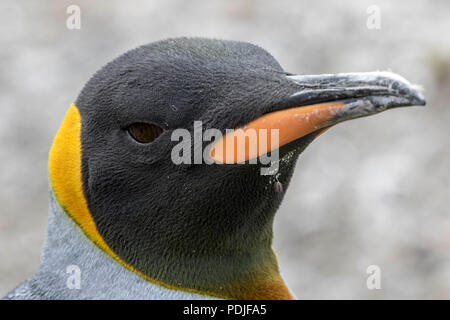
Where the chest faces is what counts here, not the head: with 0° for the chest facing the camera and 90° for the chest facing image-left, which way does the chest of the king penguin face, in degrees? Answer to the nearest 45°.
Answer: approximately 270°
